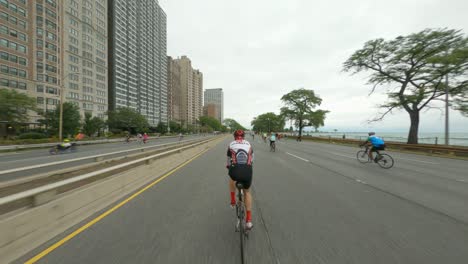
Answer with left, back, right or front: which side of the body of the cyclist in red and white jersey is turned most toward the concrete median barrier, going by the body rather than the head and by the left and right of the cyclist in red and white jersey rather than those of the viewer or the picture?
left

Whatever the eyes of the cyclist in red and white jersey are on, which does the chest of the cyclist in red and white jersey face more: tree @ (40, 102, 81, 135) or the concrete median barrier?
the tree

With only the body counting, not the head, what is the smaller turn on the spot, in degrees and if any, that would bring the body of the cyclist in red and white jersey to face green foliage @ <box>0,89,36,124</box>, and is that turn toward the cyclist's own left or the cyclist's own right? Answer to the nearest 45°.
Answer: approximately 45° to the cyclist's own left

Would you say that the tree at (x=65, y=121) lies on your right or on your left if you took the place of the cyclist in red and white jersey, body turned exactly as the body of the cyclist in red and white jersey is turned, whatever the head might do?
on your left

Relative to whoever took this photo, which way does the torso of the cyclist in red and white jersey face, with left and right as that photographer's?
facing away from the viewer
